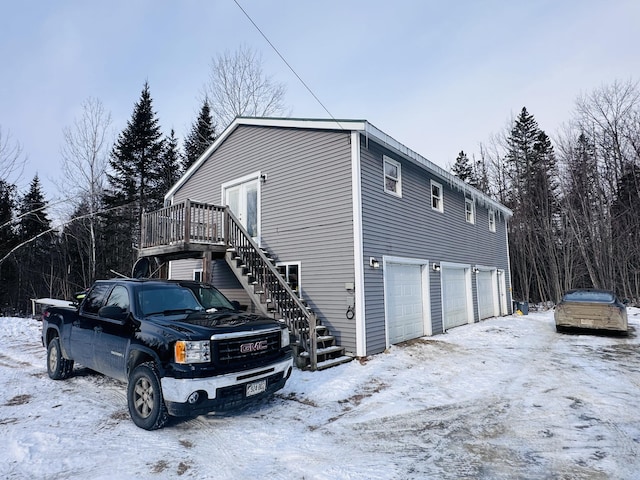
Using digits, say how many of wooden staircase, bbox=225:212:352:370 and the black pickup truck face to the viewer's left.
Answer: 0

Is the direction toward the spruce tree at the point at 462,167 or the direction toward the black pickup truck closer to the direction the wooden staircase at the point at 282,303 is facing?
the black pickup truck

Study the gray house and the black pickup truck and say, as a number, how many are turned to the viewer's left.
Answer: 0

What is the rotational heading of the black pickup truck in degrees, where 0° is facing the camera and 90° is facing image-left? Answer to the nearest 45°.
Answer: approximately 315°

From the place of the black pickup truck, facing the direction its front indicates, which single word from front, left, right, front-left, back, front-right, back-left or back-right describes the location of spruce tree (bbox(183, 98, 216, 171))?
back-left

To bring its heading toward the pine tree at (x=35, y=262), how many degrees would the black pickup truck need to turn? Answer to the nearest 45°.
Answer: approximately 135° to its left

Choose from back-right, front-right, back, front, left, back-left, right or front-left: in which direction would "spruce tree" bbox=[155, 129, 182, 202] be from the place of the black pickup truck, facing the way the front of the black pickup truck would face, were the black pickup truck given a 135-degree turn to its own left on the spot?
front

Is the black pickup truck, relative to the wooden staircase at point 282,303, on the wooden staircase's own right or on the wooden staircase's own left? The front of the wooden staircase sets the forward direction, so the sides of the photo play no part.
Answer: on the wooden staircase's own right

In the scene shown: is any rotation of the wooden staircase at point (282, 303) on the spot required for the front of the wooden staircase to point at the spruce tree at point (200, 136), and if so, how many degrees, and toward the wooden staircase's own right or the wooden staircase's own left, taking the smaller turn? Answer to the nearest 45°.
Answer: approximately 135° to the wooden staircase's own left

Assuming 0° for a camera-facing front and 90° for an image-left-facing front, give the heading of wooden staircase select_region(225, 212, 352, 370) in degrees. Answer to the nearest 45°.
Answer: approximately 315°
